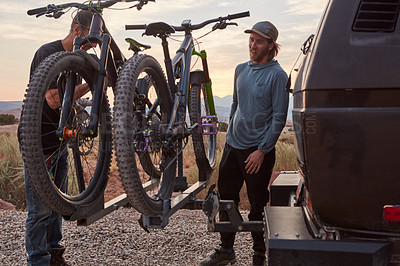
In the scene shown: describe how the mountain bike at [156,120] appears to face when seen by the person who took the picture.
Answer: facing away from the viewer and to the right of the viewer

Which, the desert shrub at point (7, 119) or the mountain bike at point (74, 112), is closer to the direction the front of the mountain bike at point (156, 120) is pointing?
the desert shrub

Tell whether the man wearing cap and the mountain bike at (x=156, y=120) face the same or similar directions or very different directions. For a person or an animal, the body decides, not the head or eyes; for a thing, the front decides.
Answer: very different directions

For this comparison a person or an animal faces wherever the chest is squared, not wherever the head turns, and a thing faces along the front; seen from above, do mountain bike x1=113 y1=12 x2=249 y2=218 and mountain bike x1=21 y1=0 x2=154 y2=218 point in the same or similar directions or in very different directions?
very different directions

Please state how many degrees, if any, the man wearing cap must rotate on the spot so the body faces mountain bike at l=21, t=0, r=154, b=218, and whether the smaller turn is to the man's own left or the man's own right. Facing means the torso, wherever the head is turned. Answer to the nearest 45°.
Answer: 0° — they already face it

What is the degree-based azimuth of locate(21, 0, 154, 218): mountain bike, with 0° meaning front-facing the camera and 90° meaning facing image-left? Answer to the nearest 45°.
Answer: approximately 45°

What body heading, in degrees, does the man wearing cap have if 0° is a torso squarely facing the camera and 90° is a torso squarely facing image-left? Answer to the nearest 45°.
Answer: approximately 45°

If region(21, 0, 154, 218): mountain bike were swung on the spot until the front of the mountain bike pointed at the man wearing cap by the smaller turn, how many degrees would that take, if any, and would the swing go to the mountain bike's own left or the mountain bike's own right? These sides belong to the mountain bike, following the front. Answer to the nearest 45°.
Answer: approximately 135° to the mountain bike's own left

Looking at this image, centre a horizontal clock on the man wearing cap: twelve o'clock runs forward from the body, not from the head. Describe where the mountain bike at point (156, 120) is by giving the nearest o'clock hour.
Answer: The mountain bike is roughly at 1 o'clock from the man wearing cap.
